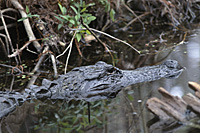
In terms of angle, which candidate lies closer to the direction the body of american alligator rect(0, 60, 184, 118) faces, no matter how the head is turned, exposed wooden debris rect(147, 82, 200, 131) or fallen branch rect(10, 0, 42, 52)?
the exposed wooden debris

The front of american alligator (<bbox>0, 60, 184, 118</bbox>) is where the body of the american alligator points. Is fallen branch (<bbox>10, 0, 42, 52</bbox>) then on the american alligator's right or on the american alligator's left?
on the american alligator's left

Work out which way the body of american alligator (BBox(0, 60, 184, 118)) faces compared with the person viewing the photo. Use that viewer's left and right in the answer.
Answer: facing to the right of the viewer

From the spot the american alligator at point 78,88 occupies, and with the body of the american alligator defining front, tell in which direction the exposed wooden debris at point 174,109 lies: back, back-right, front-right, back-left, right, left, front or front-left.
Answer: front-right

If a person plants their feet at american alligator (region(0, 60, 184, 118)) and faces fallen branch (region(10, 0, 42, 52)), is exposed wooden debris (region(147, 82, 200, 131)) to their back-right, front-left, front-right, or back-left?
back-right
